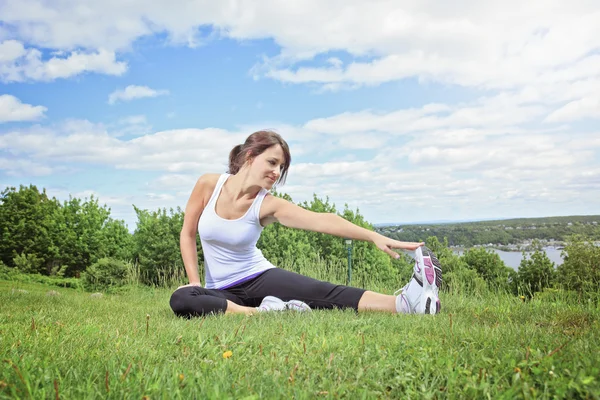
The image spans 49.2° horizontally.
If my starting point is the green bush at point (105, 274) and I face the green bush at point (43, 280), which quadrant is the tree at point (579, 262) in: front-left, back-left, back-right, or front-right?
back-right

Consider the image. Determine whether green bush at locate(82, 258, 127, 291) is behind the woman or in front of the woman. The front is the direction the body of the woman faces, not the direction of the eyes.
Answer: behind

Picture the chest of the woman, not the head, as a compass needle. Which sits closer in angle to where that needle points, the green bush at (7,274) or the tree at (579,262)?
the tree

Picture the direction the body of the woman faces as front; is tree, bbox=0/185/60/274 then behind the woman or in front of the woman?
behind

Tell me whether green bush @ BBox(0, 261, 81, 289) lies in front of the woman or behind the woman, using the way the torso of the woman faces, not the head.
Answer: behind

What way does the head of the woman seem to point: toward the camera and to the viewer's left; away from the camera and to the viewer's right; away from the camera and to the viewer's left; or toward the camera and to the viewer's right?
toward the camera and to the viewer's right

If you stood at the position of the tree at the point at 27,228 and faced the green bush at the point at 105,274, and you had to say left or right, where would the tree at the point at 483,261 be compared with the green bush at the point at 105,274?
left

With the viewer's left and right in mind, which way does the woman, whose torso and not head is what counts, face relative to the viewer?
facing the viewer and to the right of the viewer

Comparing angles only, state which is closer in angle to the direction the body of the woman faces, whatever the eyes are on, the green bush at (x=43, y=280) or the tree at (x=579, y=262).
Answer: the tree

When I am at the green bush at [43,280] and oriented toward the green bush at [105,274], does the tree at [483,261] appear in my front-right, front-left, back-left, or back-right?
front-left
